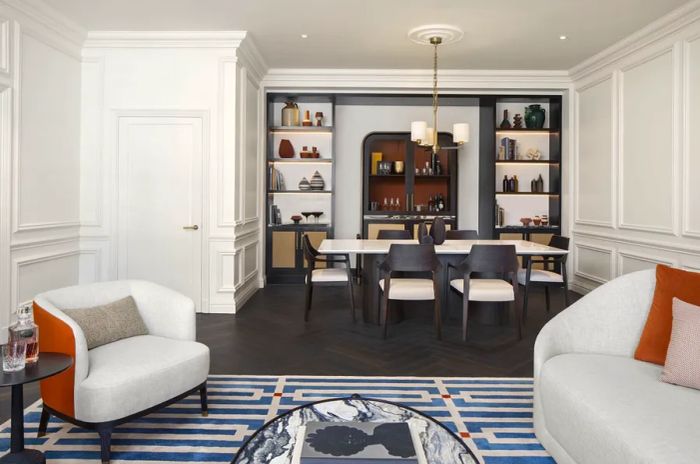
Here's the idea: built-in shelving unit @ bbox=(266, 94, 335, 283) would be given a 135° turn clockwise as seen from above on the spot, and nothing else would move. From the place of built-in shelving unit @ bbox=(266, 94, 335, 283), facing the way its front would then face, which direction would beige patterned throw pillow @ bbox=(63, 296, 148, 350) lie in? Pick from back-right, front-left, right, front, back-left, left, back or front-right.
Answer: back-left

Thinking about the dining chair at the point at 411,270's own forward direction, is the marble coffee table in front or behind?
behind

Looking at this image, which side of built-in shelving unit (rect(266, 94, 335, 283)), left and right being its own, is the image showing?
front

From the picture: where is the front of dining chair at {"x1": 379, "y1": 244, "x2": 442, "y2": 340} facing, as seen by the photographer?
facing away from the viewer

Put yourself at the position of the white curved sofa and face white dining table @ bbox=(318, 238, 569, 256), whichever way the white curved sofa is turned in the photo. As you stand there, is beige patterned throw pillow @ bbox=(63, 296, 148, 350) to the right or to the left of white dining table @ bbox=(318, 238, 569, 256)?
left

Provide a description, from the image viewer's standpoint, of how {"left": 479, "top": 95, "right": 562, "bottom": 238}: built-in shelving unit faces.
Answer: facing the viewer

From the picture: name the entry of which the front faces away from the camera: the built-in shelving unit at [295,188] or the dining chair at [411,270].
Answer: the dining chair

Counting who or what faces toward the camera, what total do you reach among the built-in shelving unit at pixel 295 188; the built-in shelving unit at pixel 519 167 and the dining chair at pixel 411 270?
2

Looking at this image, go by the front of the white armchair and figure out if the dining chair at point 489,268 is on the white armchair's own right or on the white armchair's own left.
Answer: on the white armchair's own left

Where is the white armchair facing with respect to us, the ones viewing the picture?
facing the viewer and to the right of the viewer
